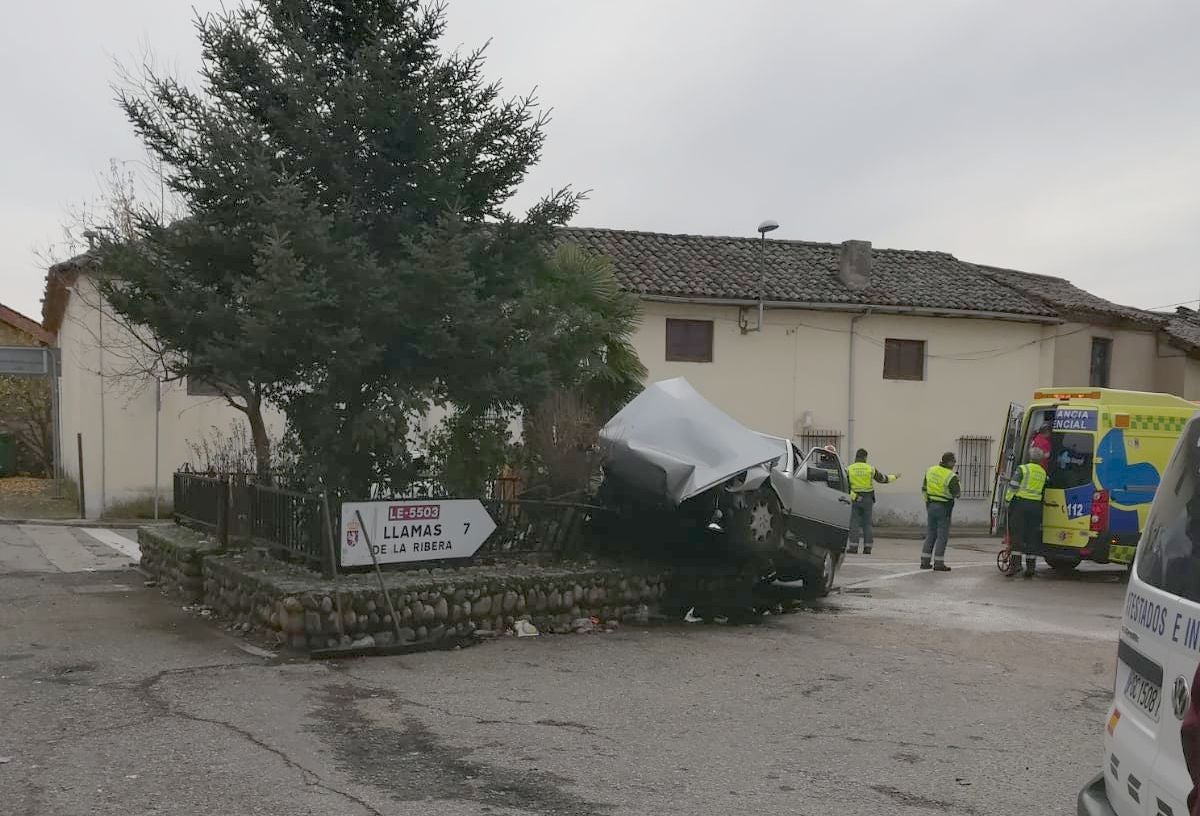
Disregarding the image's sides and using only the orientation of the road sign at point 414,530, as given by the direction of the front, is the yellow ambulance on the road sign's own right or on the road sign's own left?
on the road sign's own left

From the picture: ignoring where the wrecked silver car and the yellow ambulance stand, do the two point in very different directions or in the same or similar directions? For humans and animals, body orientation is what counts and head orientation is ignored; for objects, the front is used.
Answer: very different directions

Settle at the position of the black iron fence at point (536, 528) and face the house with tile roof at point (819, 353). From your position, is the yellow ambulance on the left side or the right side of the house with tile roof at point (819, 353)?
right

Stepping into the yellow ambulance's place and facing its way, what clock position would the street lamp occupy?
The street lamp is roughly at 9 o'clock from the yellow ambulance.

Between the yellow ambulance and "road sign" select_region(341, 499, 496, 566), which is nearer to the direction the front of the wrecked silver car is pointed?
the road sign

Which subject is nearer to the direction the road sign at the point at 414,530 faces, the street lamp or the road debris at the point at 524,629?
the road debris

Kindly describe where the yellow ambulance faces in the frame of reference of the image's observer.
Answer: facing away from the viewer and to the right of the viewer

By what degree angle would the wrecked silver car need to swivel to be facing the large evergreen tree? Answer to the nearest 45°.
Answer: approximately 45° to its right
